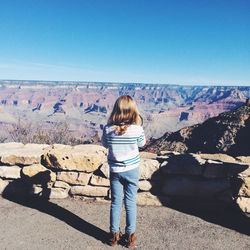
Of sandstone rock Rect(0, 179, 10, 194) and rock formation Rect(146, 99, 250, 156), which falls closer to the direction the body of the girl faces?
the rock formation

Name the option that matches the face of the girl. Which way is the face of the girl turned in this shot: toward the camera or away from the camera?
away from the camera

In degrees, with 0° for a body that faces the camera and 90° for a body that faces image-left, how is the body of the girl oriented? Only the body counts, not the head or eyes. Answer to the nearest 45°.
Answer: approximately 180°

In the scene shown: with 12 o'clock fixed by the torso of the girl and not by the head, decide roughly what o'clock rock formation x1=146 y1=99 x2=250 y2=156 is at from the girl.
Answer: The rock formation is roughly at 1 o'clock from the girl.

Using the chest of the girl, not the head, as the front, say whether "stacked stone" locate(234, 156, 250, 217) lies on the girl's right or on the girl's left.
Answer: on the girl's right

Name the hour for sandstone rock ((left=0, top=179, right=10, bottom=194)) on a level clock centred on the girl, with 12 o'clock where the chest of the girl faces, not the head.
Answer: The sandstone rock is roughly at 10 o'clock from the girl.

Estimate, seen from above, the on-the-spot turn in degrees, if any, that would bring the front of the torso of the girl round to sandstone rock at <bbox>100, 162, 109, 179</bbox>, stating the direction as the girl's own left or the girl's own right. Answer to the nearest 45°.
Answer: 0° — they already face it
